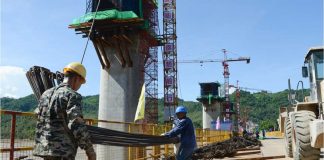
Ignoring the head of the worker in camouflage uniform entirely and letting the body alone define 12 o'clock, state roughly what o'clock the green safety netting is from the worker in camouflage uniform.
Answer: The green safety netting is roughly at 11 o'clock from the worker in camouflage uniform.

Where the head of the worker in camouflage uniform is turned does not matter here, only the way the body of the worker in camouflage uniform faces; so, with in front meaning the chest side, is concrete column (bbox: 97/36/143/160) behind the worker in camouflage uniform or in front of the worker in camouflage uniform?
in front

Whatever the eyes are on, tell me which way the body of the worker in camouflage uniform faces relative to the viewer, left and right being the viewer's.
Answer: facing away from the viewer and to the right of the viewer

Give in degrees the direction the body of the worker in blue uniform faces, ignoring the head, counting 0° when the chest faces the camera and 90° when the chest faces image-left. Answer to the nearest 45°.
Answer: approximately 90°

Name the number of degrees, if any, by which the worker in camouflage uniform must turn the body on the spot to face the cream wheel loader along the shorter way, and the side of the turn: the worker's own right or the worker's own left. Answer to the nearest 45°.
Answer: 0° — they already face it

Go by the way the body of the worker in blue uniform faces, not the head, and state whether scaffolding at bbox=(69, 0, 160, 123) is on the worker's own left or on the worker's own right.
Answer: on the worker's own right

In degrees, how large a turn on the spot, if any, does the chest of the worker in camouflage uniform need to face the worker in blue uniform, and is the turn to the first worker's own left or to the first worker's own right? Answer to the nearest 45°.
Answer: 0° — they already face them

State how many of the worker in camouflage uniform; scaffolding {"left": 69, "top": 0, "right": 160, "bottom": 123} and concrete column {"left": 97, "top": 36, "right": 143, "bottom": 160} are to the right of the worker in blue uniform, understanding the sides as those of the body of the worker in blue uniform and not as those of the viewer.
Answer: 2

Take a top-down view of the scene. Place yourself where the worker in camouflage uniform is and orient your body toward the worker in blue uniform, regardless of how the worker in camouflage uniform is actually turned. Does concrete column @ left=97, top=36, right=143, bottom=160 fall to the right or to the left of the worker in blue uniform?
left

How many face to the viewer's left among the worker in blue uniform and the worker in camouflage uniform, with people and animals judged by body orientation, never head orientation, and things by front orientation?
1

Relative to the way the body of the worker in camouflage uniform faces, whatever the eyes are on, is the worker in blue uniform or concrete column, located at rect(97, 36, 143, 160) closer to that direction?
the worker in blue uniform

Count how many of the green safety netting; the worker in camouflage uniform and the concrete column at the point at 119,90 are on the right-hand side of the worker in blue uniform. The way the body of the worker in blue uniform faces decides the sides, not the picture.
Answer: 2

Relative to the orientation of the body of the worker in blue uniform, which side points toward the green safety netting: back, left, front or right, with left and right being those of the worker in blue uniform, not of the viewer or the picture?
right
